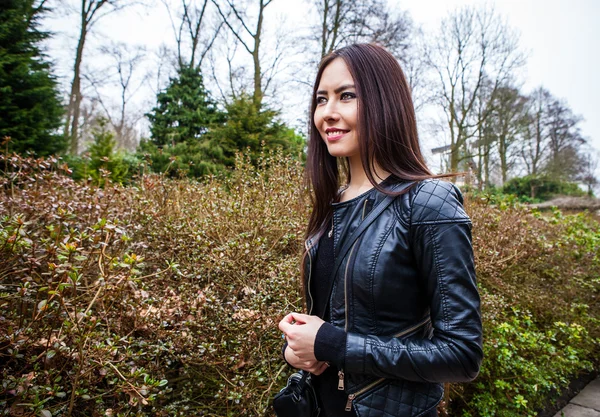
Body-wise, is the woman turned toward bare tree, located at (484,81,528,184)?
no

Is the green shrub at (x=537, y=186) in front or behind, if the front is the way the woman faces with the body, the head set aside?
behind

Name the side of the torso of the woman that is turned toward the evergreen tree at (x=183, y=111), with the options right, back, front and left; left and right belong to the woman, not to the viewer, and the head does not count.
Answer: right

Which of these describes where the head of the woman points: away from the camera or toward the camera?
toward the camera

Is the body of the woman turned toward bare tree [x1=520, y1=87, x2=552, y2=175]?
no

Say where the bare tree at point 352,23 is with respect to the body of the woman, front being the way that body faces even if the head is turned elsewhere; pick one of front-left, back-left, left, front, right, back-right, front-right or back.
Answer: back-right

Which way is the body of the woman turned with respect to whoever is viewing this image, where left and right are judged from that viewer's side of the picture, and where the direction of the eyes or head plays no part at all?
facing the viewer and to the left of the viewer

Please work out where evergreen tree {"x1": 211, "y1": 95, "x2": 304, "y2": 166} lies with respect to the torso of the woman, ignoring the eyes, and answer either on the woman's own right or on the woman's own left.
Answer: on the woman's own right
